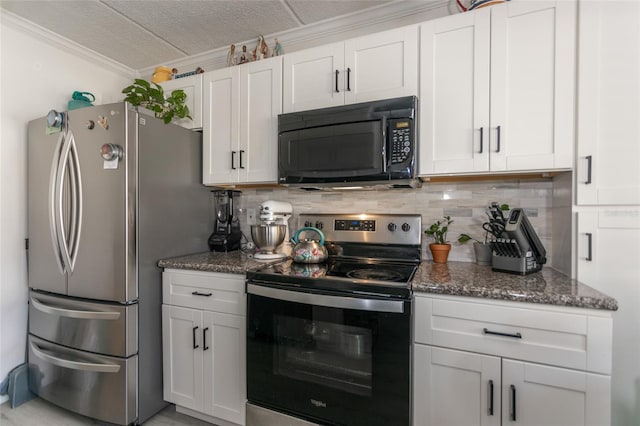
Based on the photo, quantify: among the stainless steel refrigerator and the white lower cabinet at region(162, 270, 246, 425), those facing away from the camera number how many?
0

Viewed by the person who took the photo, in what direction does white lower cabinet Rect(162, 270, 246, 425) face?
facing the viewer and to the left of the viewer

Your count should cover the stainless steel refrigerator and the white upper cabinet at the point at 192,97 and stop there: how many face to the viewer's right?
0

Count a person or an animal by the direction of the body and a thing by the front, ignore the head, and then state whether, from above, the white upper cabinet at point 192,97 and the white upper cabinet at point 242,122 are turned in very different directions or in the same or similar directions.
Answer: same or similar directions

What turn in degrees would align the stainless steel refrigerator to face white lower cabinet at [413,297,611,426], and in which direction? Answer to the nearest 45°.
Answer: approximately 90° to its left

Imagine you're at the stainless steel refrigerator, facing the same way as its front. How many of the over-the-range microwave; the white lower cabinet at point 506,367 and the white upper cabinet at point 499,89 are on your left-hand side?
3

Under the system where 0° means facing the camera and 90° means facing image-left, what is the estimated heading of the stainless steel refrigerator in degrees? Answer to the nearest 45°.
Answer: approximately 45°

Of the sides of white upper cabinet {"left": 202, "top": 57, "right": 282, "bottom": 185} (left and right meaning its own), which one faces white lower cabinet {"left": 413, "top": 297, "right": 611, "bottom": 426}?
left

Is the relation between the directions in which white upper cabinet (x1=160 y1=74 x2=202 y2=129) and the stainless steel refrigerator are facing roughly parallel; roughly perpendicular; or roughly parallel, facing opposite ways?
roughly parallel

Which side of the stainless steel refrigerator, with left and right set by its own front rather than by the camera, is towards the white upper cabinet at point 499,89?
left

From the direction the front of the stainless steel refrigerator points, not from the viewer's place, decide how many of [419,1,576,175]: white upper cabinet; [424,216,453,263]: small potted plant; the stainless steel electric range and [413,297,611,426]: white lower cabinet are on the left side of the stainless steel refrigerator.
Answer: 4

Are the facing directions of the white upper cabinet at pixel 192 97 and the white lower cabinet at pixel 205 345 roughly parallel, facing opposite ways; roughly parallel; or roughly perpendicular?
roughly parallel

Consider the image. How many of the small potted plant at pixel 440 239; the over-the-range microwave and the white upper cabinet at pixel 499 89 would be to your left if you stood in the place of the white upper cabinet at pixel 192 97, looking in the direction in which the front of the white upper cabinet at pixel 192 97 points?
3

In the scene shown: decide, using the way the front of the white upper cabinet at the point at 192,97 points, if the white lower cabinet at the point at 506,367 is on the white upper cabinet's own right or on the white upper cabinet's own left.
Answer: on the white upper cabinet's own left

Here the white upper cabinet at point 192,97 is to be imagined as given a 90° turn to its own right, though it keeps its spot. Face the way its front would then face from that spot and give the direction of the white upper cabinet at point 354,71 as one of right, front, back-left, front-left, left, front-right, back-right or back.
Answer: back
